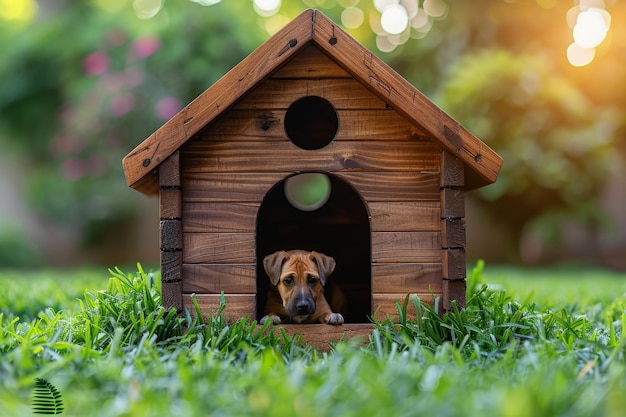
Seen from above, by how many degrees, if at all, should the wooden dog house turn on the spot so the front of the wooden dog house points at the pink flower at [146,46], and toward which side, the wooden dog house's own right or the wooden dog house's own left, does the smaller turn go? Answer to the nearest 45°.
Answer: approximately 180°

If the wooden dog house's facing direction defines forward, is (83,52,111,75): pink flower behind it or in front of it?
behind

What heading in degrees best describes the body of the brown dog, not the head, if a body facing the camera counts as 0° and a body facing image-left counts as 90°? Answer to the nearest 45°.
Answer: approximately 0°

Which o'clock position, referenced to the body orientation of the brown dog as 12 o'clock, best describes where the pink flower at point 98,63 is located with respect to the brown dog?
The pink flower is roughly at 5 o'clock from the brown dog.

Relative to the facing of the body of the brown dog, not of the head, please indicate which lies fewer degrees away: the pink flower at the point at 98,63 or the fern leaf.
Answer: the fern leaf

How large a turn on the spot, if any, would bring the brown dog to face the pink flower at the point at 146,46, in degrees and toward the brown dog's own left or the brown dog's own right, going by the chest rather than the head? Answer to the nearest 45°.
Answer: approximately 180°

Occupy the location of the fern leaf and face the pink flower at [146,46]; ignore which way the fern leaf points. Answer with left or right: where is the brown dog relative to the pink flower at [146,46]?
right

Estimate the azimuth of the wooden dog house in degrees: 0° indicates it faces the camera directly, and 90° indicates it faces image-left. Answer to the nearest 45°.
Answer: approximately 0°
